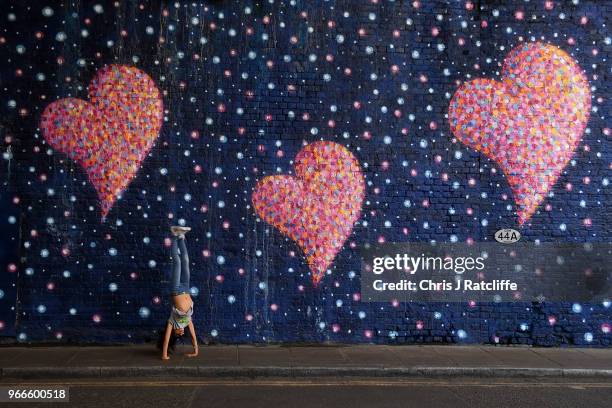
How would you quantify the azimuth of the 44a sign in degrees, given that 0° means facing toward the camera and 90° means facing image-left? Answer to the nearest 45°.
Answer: approximately 0°
